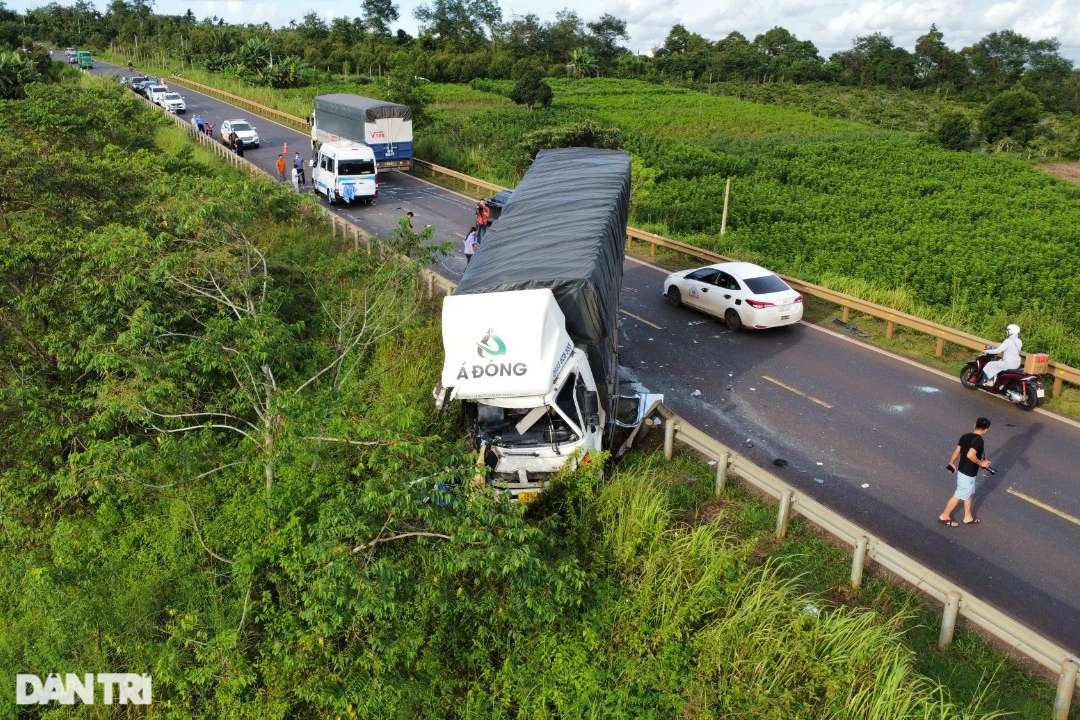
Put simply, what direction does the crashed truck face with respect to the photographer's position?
facing the viewer

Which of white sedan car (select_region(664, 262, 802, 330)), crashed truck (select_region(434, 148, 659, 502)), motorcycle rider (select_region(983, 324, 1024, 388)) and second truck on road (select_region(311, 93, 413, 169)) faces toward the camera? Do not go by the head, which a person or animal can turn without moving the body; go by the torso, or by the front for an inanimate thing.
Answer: the crashed truck

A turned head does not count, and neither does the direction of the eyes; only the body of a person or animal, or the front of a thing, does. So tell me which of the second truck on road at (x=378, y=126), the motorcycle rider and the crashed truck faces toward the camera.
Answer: the crashed truck

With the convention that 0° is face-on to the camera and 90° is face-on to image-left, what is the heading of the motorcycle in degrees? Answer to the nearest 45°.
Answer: approximately 135°

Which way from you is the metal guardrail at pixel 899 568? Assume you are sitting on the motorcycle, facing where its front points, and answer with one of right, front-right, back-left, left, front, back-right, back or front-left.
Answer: back-left

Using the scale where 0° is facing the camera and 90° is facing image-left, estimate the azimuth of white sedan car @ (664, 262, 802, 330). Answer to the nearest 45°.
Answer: approximately 135°

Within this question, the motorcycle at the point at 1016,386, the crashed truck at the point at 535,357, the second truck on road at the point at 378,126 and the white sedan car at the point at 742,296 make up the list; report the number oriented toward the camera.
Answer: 1

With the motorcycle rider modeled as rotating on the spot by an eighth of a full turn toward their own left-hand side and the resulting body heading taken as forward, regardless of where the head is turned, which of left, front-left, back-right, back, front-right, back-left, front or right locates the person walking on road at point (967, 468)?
left

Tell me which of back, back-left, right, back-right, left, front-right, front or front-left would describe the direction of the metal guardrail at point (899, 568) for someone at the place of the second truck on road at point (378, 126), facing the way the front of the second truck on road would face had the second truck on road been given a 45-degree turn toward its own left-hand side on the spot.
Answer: left

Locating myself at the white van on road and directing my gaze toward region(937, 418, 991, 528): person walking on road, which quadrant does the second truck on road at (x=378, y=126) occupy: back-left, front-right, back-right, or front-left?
back-left

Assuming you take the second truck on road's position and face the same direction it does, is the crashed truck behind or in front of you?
behind

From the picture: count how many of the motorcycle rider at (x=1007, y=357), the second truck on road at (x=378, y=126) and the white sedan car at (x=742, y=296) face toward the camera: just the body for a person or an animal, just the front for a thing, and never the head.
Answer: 0

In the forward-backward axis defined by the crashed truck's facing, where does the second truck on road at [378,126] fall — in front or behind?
behind

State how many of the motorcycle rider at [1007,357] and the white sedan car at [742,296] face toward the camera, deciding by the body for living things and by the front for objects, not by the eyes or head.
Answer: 0

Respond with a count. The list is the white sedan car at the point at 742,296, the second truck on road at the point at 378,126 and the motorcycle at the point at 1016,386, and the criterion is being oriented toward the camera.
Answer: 0
